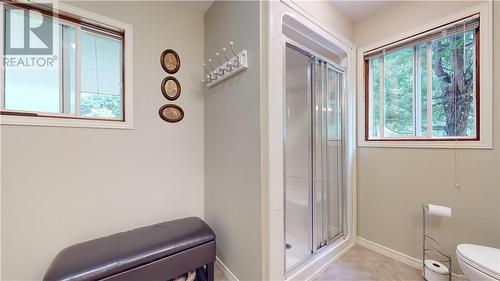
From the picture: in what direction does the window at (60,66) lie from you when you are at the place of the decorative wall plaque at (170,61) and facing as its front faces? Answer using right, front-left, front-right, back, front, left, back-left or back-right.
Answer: back-right

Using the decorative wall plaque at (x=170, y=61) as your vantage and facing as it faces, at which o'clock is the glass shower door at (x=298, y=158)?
The glass shower door is roughly at 11 o'clock from the decorative wall plaque.

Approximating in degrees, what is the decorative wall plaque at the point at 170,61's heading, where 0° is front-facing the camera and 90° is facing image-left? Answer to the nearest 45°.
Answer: approximately 315°

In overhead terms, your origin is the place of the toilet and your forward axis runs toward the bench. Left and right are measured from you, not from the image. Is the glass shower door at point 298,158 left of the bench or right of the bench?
right

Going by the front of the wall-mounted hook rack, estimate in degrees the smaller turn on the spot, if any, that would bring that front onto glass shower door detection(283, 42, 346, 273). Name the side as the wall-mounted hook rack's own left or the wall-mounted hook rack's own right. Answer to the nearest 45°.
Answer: approximately 135° to the wall-mounted hook rack's own left

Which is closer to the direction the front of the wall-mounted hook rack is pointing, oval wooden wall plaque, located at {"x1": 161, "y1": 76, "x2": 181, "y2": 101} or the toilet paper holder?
the oval wooden wall plaque

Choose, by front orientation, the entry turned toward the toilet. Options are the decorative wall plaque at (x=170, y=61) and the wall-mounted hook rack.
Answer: the decorative wall plaque

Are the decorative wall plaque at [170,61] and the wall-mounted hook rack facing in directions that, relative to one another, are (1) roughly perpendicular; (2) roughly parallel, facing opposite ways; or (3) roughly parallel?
roughly perpendicular

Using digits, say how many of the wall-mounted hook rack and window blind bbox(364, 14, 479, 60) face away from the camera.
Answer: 0

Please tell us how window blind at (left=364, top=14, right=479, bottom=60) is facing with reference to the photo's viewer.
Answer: facing the viewer and to the left of the viewer
